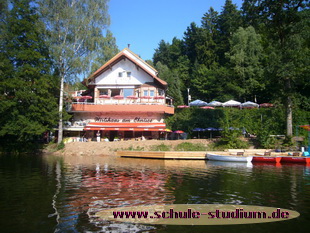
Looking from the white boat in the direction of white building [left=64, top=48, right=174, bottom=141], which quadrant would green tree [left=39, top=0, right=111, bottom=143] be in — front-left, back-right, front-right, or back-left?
front-left

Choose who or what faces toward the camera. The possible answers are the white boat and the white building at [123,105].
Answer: the white building

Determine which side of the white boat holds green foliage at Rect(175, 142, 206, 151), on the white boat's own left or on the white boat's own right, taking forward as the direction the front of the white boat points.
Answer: on the white boat's own right

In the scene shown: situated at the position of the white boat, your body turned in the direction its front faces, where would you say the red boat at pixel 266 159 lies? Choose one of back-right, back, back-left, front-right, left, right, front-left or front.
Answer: back

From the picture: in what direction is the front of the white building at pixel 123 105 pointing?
toward the camera

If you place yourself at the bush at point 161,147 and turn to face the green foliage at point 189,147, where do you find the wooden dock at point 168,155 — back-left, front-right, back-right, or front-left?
front-right

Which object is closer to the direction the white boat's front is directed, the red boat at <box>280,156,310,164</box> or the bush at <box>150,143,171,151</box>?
the bush

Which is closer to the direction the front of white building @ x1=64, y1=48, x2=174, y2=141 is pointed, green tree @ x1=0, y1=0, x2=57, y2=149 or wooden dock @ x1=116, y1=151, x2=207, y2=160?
the wooden dock

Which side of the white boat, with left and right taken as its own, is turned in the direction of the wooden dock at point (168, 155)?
front

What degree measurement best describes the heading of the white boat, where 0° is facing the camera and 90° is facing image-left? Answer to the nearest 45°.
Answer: approximately 90°

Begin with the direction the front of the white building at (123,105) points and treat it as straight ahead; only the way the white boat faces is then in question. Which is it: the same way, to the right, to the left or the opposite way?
to the right

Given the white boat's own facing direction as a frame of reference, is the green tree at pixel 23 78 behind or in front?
in front

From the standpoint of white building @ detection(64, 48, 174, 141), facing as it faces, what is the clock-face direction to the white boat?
The white boat is roughly at 11 o'clock from the white building.

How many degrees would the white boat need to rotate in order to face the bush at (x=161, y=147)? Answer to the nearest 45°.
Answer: approximately 45° to its right
